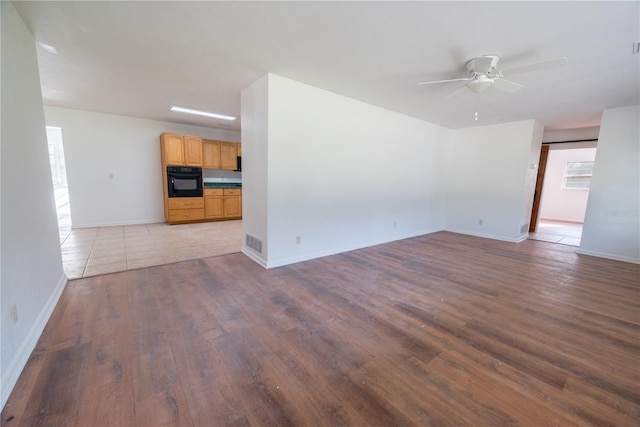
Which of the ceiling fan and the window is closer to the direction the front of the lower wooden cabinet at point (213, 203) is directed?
the ceiling fan

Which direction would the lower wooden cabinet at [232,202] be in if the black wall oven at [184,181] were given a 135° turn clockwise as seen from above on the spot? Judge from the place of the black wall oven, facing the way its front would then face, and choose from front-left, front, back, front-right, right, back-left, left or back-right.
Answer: back-right

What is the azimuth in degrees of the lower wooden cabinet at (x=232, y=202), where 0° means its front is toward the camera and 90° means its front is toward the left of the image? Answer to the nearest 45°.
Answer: approximately 0°

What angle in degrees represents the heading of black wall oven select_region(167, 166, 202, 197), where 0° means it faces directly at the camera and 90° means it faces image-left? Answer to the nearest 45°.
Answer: approximately 0°

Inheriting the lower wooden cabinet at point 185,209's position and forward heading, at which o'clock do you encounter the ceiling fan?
The ceiling fan is roughly at 11 o'clock from the lower wooden cabinet.

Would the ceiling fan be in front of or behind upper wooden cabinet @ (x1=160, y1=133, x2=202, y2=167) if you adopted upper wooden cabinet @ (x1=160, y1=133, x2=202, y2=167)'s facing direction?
in front

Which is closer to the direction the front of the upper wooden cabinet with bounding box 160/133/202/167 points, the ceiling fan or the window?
the ceiling fan
